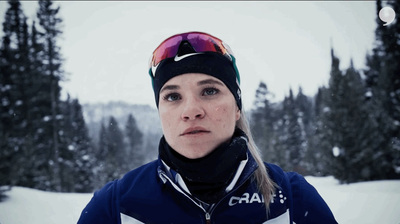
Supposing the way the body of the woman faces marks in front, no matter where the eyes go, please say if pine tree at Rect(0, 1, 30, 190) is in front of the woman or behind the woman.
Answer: behind

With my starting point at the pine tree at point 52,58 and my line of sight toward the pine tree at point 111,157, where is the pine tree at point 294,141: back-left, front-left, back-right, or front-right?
front-right

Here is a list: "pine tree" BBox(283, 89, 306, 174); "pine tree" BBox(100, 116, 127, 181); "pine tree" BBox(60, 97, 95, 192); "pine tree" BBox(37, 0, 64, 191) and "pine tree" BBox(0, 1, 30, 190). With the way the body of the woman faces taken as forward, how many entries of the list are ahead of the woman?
0

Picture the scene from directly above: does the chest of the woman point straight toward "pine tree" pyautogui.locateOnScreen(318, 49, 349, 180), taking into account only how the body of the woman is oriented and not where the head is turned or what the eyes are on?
no

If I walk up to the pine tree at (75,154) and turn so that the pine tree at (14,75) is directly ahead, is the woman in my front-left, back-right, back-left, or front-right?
front-left

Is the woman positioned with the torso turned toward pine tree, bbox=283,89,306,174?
no

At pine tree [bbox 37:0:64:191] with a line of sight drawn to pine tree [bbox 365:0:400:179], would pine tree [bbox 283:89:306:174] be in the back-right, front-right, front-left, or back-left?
front-left

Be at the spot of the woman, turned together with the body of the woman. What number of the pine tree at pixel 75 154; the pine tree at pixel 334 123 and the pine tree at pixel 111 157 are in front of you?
0

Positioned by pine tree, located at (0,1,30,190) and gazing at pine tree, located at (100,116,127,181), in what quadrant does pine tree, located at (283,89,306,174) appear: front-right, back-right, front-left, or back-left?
front-right

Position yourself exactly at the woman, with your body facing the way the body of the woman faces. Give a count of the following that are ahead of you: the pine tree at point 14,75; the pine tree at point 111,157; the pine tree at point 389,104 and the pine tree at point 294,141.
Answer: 0

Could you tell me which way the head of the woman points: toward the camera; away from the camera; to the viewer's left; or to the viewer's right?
toward the camera

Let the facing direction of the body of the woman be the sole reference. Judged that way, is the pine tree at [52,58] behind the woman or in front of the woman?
behind

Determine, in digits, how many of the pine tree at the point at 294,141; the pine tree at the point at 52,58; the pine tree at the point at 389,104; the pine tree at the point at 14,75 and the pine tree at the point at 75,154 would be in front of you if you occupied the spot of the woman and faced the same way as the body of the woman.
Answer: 0

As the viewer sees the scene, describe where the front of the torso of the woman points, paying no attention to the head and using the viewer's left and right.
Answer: facing the viewer
